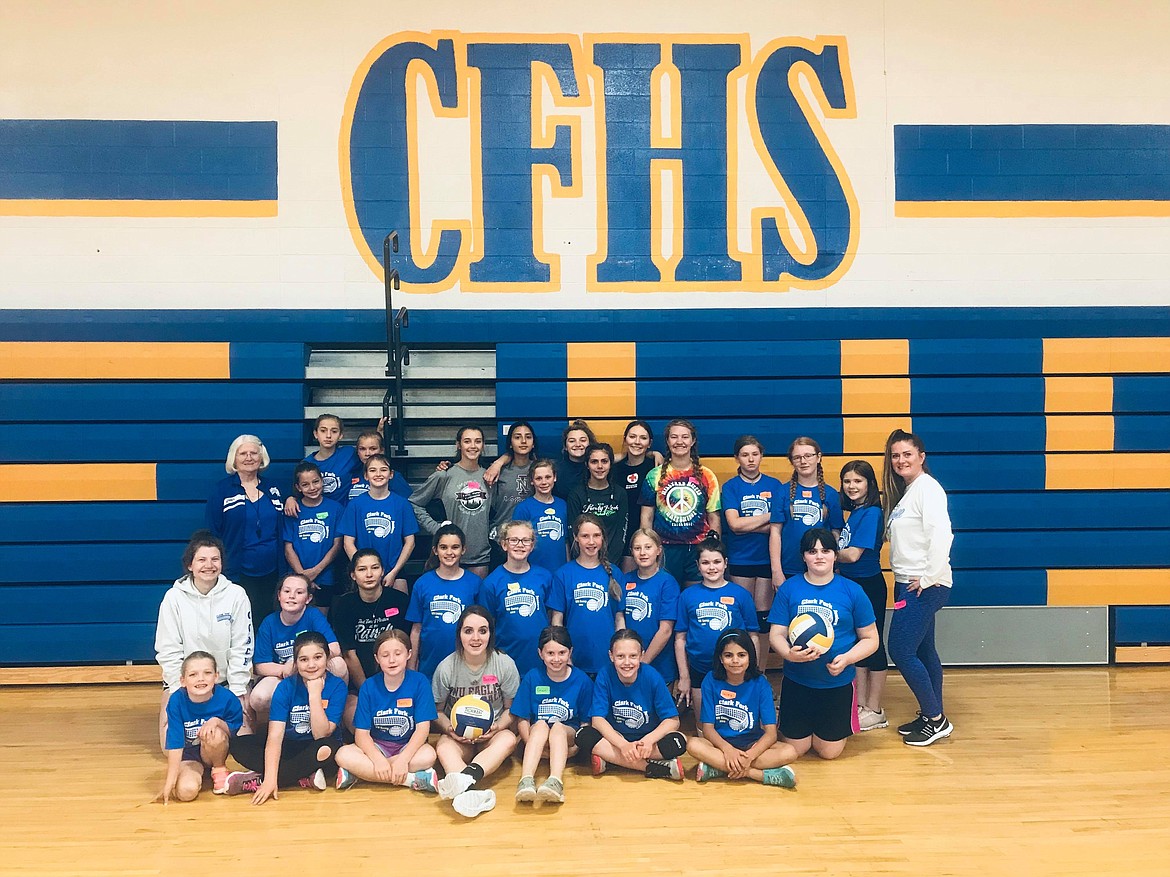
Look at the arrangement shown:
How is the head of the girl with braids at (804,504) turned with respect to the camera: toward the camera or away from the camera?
toward the camera

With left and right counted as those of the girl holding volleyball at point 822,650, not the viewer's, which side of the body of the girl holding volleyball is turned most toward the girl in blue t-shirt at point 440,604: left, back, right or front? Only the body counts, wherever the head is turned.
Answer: right

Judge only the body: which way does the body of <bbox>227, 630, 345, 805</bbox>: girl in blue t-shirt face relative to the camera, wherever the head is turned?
toward the camera

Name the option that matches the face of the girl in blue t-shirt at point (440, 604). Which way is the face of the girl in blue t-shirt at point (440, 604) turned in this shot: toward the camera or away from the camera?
toward the camera

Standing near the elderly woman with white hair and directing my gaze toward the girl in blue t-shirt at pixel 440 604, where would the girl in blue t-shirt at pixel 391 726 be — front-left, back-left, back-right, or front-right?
front-right

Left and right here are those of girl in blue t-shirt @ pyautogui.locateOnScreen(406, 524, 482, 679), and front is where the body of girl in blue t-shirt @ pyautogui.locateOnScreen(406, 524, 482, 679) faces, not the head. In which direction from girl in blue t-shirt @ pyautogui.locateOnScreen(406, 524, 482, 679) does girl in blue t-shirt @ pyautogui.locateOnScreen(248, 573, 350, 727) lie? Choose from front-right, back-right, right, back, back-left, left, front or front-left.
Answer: right

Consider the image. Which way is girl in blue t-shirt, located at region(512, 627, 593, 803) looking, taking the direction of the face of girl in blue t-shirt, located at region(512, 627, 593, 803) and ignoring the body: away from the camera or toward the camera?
toward the camera

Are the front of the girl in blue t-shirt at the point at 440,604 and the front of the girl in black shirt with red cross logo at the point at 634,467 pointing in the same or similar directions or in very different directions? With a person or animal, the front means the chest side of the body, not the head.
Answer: same or similar directions

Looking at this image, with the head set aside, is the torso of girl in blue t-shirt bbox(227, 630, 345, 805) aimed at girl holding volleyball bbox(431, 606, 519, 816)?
no

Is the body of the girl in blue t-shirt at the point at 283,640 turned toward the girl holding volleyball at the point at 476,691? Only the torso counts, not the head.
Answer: no

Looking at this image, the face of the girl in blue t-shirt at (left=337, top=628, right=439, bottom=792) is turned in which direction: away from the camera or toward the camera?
toward the camera

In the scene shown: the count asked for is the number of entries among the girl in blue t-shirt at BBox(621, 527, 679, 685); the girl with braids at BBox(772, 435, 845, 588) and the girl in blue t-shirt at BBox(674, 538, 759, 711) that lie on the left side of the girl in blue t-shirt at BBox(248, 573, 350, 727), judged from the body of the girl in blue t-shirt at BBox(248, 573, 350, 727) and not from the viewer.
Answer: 3

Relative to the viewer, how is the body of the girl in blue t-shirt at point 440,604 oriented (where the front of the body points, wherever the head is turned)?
toward the camera

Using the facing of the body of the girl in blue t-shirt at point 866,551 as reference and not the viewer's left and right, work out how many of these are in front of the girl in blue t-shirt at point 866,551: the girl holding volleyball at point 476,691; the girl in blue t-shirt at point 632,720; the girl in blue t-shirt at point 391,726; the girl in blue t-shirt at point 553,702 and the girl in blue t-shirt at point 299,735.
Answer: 5

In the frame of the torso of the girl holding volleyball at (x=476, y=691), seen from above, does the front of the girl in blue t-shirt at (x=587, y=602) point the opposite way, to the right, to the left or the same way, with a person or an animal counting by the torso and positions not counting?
the same way

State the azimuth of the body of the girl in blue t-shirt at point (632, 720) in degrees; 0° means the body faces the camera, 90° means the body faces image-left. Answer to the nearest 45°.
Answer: approximately 0°

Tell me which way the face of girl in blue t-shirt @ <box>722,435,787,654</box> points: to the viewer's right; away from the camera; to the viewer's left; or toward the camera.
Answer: toward the camera

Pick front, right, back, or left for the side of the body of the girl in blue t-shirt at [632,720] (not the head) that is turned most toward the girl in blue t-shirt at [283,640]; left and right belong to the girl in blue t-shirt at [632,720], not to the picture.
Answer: right

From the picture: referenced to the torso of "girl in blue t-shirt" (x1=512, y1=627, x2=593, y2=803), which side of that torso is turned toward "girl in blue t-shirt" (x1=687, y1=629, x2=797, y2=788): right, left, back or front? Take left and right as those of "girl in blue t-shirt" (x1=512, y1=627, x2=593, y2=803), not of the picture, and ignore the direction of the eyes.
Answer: left

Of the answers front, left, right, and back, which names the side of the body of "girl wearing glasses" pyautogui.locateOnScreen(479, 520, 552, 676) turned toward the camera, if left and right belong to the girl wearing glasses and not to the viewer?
front

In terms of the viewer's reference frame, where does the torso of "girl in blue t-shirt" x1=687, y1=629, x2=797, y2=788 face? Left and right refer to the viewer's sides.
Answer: facing the viewer
